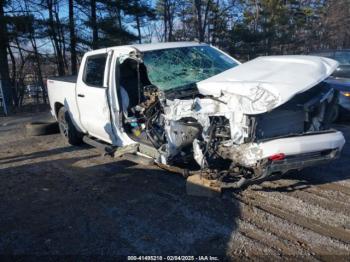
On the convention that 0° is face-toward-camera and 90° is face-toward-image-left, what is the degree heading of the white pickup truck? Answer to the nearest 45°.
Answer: approximately 315°
